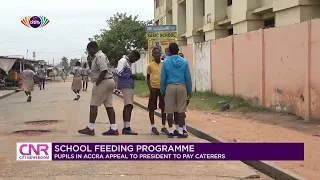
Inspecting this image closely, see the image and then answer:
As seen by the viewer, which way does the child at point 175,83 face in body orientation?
away from the camera

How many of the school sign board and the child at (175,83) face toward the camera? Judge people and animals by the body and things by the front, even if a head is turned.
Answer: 1

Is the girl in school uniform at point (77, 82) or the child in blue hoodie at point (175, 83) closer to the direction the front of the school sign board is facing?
the child in blue hoodie

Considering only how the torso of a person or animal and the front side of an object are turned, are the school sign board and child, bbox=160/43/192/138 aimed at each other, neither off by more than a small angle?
yes

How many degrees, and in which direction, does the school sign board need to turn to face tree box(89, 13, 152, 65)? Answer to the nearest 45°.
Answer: approximately 180°

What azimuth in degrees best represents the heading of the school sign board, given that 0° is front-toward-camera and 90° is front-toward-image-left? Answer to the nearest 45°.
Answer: approximately 0°

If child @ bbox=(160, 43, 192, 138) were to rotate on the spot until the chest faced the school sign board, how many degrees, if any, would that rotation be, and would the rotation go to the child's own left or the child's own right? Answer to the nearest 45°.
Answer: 0° — they already face it

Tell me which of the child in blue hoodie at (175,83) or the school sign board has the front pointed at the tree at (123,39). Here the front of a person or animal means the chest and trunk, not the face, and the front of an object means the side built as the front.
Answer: the child in blue hoodie

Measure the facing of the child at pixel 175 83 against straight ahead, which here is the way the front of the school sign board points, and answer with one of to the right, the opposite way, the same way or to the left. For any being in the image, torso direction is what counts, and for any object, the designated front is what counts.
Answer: the opposite way
